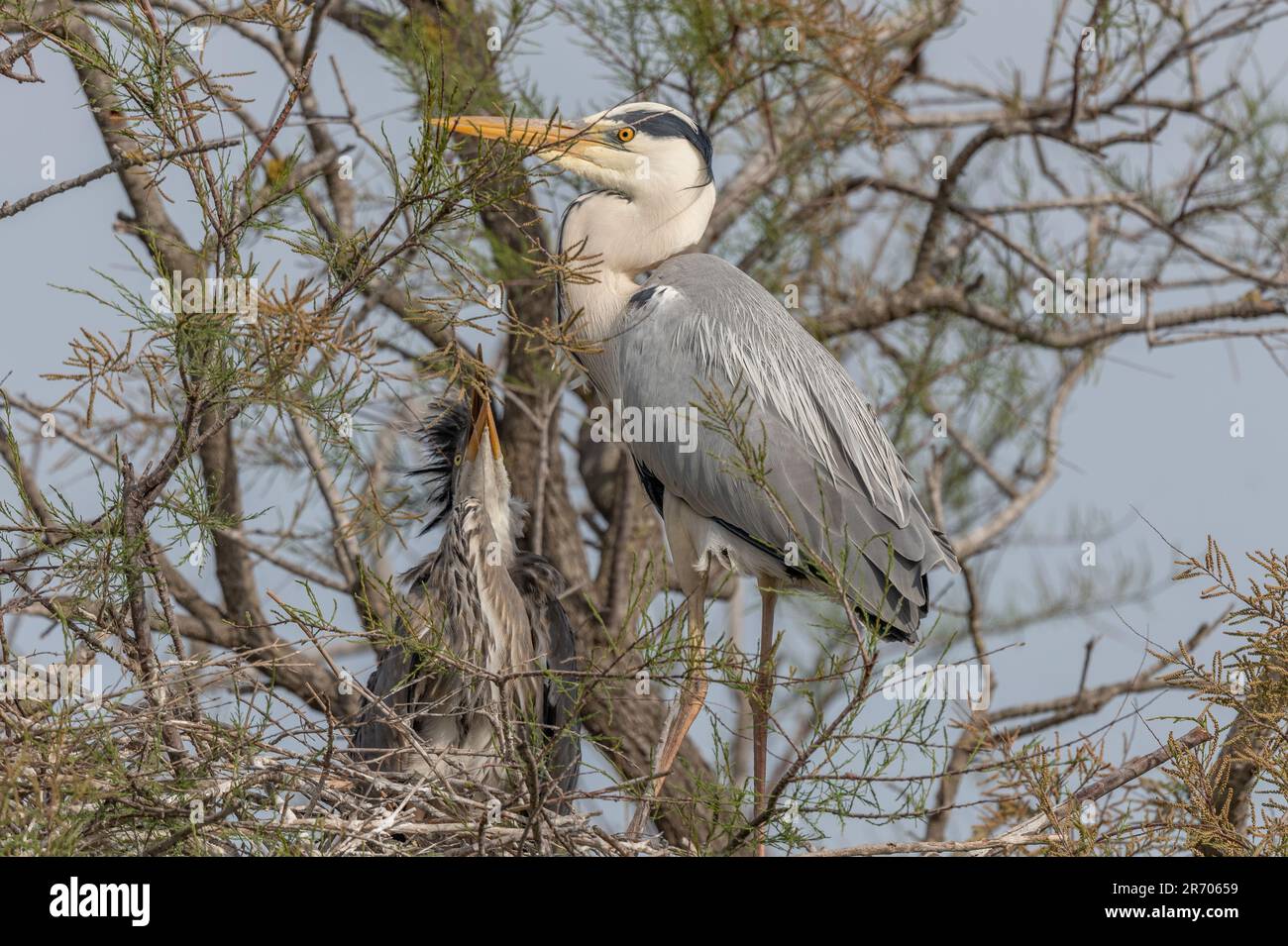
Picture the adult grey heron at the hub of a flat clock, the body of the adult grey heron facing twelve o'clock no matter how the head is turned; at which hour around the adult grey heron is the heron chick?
The heron chick is roughly at 1 o'clock from the adult grey heron.

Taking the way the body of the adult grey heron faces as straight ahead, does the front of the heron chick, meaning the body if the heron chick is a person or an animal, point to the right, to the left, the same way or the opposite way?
to the left

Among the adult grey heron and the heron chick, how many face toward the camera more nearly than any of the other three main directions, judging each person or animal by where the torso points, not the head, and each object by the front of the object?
1

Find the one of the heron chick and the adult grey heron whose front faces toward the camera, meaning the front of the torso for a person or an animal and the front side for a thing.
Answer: the heron chick

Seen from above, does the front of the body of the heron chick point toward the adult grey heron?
no

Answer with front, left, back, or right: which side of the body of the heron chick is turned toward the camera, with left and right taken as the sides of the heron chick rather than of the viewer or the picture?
front

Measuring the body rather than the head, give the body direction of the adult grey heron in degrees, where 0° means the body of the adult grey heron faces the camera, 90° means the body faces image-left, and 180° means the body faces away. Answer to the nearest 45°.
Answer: approximately 90°
